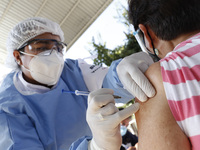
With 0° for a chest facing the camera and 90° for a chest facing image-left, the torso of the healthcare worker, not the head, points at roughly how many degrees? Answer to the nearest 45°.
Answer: approximately 315°

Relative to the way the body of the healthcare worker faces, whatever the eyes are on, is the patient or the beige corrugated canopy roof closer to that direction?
the patient

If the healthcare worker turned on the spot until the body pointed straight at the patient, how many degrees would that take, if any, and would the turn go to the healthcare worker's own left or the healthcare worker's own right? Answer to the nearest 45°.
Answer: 0° — they already face them

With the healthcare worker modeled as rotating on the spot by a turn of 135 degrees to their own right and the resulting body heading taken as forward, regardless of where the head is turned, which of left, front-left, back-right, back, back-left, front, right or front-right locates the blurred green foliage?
right
